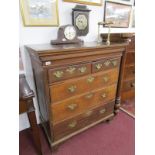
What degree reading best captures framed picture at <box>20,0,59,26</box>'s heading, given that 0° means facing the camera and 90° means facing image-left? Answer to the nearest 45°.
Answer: approximately 0°

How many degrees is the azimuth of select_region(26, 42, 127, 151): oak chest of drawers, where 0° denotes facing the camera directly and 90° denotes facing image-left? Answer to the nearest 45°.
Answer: approximately 315°

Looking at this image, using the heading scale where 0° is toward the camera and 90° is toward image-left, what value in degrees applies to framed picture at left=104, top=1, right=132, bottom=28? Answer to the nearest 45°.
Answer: approximately 315°

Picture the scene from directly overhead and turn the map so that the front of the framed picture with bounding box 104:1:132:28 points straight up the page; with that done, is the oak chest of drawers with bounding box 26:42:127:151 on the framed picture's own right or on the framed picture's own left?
on the framed picture's own right
